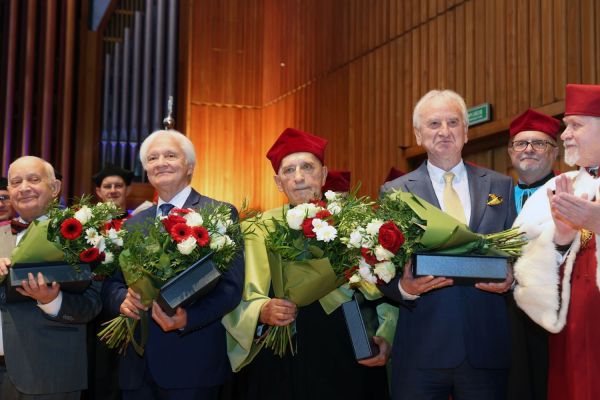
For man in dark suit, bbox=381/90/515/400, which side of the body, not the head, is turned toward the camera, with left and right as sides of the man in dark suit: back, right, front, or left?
front

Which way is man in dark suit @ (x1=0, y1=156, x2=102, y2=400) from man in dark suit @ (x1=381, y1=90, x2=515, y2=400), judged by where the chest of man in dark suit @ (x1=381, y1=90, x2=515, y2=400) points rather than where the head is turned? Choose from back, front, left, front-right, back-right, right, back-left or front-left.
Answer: right

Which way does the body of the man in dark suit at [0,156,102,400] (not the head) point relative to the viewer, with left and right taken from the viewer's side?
facing the viewer and to the left of the viewer

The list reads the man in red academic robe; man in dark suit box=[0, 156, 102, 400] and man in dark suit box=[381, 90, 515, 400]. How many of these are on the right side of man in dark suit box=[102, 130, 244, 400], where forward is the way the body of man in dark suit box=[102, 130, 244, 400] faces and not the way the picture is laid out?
1

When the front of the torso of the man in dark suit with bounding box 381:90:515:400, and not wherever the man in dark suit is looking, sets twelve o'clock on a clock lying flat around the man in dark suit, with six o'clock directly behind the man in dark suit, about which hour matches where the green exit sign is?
The green exit sign is roughly at 6 o'clock from the man in dark suit.

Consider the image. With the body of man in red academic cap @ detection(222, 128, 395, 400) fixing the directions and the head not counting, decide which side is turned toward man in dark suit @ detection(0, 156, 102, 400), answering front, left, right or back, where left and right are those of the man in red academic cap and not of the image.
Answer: right

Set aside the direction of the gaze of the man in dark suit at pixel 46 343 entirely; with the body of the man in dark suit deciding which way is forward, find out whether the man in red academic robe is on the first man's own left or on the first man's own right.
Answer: on the first man's own left

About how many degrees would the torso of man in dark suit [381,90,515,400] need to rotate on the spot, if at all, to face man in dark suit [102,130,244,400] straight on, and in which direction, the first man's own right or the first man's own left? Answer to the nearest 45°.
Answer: approximately 90° to the first man's own right

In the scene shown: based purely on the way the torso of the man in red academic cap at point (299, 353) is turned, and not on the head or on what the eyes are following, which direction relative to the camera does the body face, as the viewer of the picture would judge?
toward the camera

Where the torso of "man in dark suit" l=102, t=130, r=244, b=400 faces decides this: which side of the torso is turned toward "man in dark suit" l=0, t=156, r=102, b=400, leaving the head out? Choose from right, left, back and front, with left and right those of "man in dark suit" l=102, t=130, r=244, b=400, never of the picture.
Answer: right

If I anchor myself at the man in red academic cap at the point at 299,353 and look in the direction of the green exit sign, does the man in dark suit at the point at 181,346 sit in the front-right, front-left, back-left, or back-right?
back-left

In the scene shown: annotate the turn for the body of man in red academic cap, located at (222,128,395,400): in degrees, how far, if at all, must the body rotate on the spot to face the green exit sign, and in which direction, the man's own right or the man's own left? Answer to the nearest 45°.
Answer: approximately 135° to the man's own left

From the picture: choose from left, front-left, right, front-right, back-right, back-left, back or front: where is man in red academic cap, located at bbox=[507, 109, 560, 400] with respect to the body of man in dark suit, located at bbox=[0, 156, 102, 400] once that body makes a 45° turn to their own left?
left
